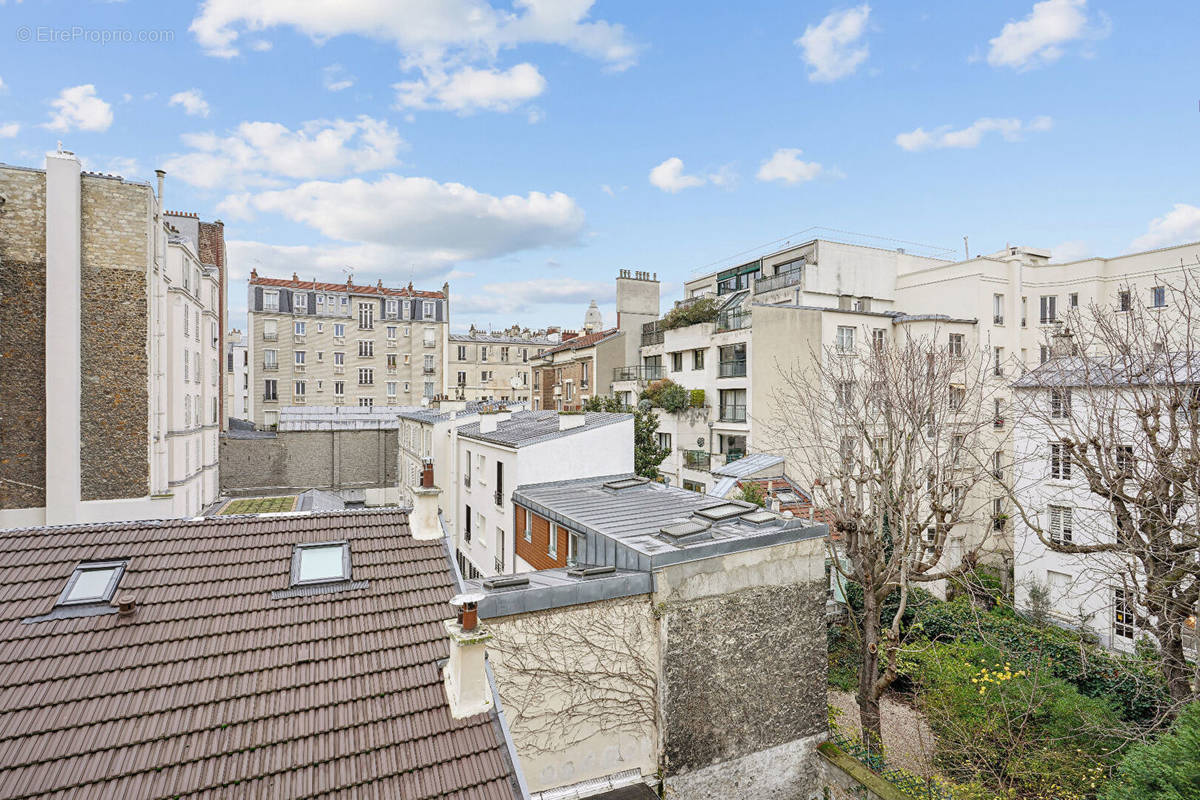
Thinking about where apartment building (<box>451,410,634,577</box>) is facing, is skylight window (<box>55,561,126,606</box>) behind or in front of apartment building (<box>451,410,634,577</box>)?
in front

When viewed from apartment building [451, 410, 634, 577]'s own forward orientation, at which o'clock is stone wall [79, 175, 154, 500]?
The stone wall is roughly at 2 o'clock from the apartment building.

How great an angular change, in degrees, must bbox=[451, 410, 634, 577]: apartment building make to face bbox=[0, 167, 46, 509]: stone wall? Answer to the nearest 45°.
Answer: approximately 45° to its right

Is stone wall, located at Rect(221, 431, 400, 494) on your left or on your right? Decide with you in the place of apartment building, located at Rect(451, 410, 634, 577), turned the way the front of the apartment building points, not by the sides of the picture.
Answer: on your right

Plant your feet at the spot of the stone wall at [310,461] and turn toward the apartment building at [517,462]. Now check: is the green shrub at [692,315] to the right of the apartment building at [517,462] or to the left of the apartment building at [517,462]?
left

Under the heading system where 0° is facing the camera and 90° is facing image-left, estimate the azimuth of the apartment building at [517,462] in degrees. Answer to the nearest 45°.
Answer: approximately 45°

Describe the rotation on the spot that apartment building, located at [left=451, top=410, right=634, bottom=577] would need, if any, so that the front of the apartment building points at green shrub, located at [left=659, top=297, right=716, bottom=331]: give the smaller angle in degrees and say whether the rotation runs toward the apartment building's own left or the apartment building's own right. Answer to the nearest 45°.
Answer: approximately 180°

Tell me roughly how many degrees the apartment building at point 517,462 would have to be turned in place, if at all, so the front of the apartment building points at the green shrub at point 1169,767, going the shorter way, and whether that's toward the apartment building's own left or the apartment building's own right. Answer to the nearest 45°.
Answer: approximately 90° to the apartment building's own left
